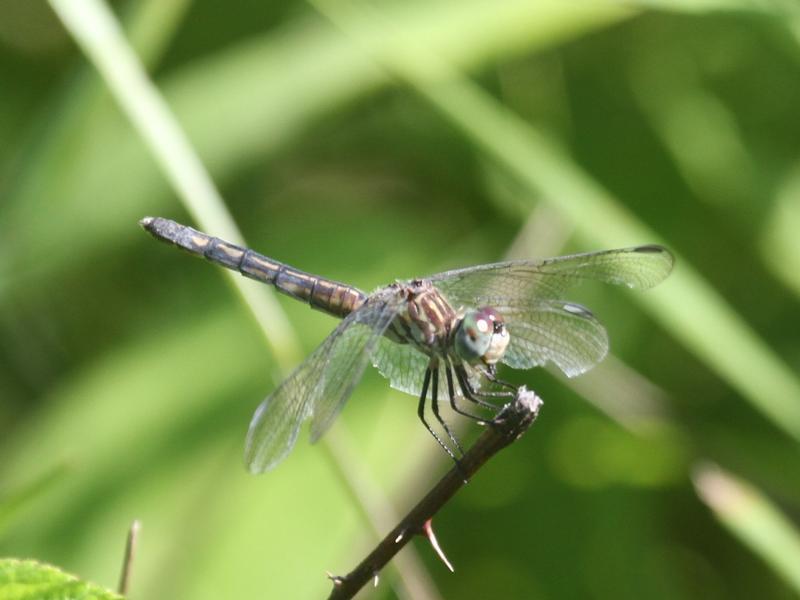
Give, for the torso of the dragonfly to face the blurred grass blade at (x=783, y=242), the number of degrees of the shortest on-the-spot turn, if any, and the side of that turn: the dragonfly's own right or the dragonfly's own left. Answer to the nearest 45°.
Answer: approximately 90° to the dragonfly's own left

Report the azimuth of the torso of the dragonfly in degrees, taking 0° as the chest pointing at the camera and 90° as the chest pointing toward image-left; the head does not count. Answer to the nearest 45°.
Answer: approximately 315°

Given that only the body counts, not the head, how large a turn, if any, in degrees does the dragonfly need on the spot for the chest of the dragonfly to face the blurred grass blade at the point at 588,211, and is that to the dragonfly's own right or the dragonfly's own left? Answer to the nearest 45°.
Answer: approximately 90° to the dragonfly's own left
